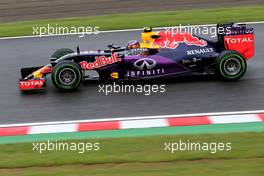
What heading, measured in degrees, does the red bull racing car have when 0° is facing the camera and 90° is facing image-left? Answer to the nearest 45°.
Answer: approximately 90°
